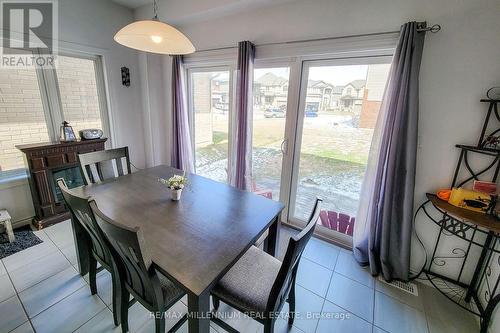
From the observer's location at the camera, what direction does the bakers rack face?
facing the viewer and to the left of the viewer

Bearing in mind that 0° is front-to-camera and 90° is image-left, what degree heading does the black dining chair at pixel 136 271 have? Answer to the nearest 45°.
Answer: approximately 225°

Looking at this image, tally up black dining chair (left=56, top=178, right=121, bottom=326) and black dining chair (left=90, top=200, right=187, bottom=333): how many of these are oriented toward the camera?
0

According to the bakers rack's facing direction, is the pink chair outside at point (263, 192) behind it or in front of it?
in front

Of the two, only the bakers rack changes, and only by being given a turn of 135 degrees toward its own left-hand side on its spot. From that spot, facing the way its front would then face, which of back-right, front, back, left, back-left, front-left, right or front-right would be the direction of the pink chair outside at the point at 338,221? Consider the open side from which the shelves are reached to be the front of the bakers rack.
back

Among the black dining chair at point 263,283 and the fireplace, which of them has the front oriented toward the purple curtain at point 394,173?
the fireplace

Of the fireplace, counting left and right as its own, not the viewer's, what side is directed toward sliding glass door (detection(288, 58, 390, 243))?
front

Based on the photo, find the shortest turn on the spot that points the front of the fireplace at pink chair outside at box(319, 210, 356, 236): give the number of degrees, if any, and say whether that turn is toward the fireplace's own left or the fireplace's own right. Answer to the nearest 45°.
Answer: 0° — it already faces it

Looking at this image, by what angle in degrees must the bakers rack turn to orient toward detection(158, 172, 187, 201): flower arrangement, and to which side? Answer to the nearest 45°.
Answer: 0° — it already faces it

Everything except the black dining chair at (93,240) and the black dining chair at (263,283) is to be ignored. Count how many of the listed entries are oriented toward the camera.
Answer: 0

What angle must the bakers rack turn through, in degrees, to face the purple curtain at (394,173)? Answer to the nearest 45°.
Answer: approximately 45° to its right

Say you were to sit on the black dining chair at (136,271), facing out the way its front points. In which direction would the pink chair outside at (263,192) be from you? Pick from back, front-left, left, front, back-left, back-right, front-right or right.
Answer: front

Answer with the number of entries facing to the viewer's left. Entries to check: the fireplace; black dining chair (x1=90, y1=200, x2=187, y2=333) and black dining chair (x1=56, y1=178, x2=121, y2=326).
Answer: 0

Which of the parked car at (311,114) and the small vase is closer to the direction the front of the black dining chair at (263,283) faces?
the small vase

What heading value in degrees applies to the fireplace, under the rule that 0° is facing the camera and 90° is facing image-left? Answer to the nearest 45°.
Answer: approximately 315°

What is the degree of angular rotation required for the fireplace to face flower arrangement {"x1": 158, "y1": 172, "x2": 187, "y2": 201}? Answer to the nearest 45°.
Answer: approximately 45° to its right
